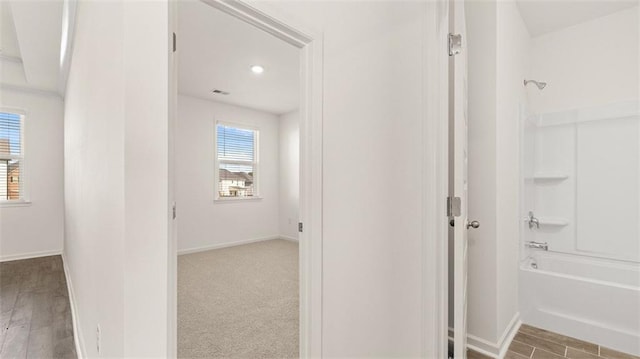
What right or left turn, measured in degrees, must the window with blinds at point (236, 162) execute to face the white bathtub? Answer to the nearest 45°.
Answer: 0° — it already faces it

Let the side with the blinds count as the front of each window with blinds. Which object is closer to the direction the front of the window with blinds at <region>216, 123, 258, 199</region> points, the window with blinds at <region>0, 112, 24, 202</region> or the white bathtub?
the white bathtub

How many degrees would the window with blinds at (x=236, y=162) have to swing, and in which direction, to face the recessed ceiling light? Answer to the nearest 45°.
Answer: approximately 45° to its right

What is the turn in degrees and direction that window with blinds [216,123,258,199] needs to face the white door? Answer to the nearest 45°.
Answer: approximately 45° to its right

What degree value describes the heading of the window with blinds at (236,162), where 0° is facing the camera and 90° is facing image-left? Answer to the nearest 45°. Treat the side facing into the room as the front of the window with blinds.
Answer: approximately 315°

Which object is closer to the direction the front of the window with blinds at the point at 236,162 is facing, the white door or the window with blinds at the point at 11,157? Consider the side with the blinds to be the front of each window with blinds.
the white door
